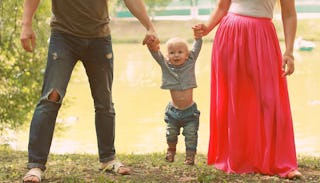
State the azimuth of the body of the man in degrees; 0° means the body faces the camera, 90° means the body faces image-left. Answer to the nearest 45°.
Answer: approximately 0°

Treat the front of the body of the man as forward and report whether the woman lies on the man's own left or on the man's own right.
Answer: on the man's own left
